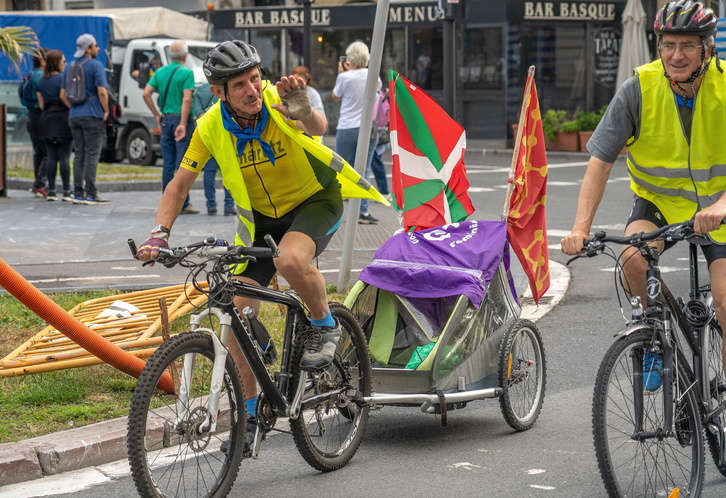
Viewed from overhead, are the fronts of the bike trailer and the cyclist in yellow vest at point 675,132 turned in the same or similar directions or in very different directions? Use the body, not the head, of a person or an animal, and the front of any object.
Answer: same or similar directions

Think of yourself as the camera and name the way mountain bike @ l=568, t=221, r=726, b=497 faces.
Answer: facing the viewer and to the left of the viewer

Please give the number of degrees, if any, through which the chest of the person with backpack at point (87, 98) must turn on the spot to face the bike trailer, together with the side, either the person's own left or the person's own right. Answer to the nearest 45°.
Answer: approximately 135° to the person's own right

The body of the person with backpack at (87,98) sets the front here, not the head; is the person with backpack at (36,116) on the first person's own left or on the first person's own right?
on the first person's own left

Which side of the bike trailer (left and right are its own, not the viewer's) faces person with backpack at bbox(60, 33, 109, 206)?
right

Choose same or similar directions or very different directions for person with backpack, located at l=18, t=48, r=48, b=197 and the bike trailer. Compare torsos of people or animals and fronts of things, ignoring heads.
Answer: very different directions

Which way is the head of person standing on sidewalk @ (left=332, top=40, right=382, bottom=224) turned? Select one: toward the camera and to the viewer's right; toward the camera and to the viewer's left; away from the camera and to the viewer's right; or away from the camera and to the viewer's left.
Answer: away from the camera and to the viewer's left

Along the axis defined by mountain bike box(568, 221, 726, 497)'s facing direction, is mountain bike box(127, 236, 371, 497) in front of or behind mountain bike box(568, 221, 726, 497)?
in front

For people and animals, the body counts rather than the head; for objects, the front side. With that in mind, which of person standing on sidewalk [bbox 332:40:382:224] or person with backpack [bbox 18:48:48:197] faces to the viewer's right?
the person with backpack

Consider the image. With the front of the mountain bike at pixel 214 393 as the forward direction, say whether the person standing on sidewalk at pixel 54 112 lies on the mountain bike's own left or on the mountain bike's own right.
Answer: on the mountain bike's own right

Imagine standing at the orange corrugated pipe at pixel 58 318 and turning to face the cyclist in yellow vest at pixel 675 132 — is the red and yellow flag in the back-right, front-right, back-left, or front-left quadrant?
front-left

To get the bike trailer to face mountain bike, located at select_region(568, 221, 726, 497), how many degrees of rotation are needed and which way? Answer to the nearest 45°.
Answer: approximately 90° to its left

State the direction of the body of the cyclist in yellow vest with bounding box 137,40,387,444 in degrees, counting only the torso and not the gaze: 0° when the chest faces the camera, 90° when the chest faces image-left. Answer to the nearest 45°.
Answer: approximately 45°

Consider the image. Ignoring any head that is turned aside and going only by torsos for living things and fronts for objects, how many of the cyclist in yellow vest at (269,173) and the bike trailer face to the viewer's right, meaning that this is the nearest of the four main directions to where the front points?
0

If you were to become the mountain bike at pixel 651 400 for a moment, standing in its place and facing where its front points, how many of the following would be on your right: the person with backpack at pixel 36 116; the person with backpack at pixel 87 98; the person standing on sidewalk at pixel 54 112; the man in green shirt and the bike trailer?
5

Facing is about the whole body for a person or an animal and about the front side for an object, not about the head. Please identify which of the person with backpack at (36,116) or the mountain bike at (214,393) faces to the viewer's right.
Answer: the person with backpack
